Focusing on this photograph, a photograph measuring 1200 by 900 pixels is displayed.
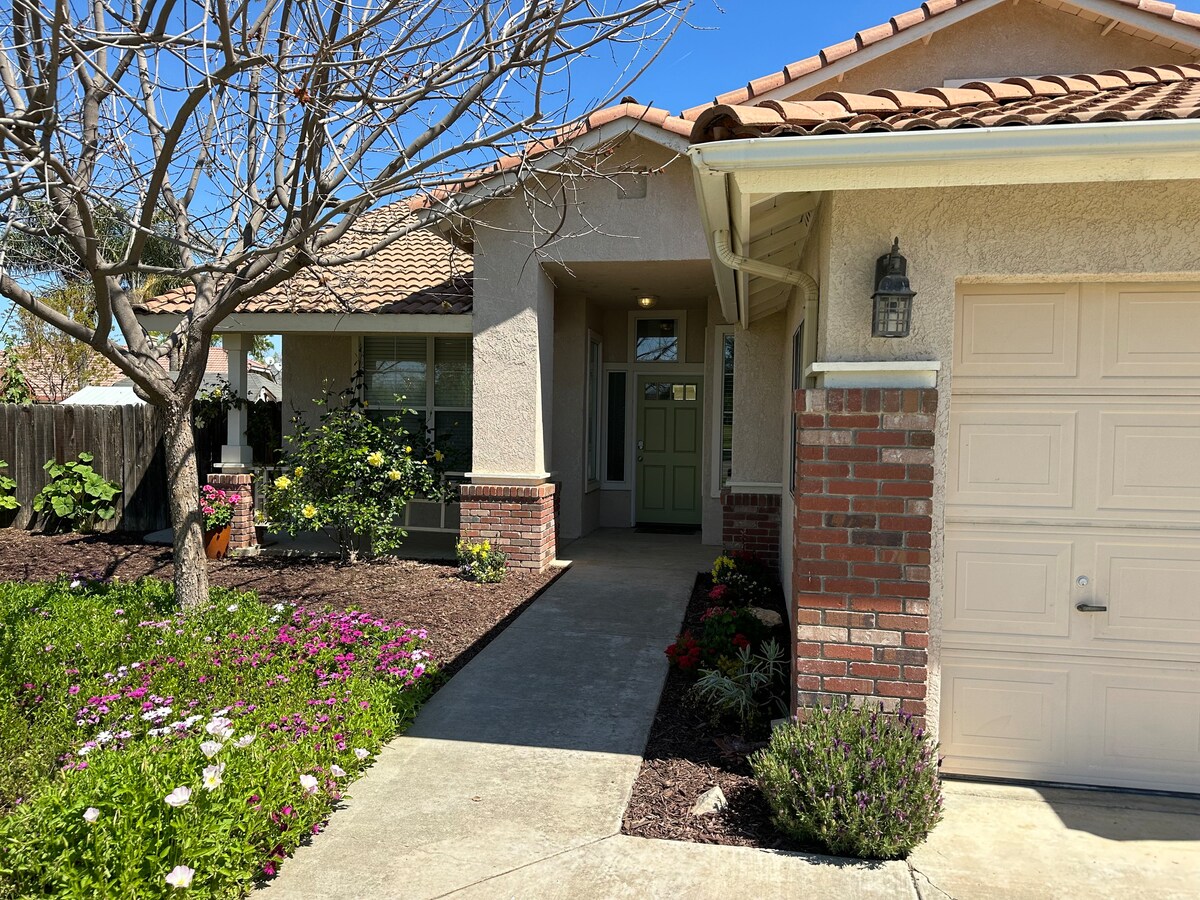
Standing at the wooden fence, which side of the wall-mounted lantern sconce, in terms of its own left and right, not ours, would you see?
right

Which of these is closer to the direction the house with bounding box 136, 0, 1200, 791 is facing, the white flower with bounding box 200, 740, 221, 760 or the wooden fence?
the white flower

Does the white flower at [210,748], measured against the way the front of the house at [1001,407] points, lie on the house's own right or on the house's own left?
on the house's own right

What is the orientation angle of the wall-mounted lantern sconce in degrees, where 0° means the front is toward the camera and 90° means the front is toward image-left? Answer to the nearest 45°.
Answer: approximately 0°

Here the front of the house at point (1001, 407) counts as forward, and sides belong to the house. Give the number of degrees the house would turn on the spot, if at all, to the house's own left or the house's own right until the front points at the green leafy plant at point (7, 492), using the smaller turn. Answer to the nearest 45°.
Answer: approximately 135° to the house's own right

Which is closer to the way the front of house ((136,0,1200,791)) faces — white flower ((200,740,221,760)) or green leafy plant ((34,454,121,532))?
the white flower

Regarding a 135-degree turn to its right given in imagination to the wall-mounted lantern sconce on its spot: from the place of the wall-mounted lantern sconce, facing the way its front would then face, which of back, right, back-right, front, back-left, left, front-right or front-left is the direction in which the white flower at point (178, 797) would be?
left

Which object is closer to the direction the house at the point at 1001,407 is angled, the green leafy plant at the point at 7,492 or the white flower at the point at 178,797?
the white flower

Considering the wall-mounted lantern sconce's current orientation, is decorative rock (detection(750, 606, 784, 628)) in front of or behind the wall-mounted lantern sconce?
behind

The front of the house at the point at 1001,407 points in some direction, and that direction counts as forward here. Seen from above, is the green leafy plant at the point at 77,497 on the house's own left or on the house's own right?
on the house's own right

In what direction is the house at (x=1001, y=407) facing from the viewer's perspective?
toward the camera
